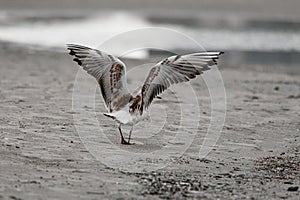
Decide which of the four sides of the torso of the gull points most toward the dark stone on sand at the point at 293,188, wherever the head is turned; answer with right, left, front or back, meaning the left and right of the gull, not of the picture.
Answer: right

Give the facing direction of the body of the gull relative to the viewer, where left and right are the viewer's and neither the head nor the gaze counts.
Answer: facing away from the viewer and to the right of the viewer
